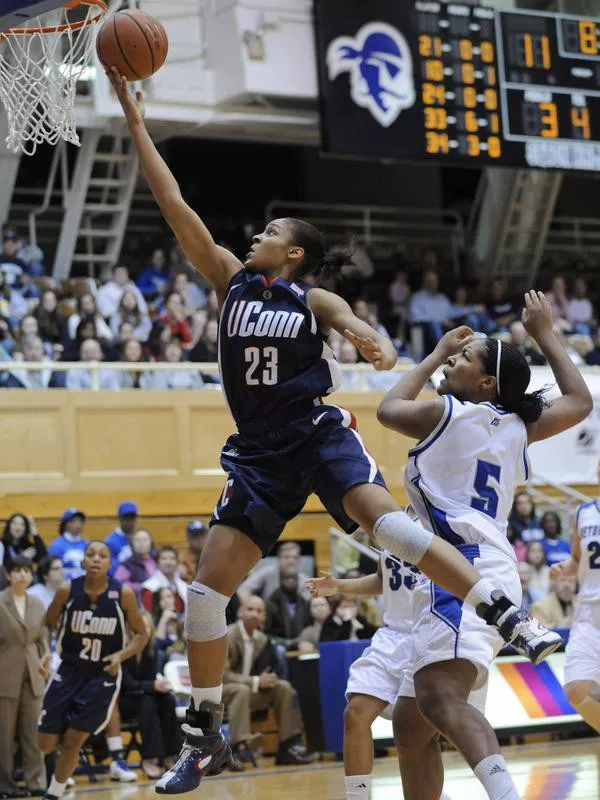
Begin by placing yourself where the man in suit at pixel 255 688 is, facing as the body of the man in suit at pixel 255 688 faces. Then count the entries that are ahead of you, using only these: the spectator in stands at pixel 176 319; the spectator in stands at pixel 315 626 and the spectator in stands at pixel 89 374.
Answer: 0

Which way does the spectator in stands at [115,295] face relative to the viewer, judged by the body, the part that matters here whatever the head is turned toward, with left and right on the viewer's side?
facing the viewer

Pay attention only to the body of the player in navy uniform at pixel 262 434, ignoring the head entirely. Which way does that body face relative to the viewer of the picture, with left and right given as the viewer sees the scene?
facing the viewer and to the left of the viewer

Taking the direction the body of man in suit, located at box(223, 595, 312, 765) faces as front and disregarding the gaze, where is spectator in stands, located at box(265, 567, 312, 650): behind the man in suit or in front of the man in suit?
behind

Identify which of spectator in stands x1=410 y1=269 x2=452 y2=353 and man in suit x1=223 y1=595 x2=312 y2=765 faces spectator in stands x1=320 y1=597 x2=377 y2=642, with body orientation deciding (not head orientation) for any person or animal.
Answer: spectator in stands x1=410 y1=269 x2=452 y2=353

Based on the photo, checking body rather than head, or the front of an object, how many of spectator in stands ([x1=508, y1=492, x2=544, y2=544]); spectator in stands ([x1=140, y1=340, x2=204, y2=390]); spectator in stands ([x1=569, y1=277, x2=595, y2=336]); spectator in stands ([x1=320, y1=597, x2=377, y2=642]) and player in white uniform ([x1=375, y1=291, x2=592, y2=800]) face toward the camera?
4

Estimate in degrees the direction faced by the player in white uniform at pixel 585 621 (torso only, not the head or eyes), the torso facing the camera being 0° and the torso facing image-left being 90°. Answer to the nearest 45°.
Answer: approximately 45°

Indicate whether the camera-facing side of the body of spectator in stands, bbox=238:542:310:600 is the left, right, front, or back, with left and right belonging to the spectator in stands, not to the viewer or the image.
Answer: front

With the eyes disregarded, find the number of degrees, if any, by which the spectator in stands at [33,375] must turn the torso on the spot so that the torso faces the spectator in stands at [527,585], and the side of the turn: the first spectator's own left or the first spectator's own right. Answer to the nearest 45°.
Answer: approximately 90° to the first spectator's own left

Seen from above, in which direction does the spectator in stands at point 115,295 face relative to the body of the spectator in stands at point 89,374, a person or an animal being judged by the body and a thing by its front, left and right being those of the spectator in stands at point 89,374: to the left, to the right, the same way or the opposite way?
the same way

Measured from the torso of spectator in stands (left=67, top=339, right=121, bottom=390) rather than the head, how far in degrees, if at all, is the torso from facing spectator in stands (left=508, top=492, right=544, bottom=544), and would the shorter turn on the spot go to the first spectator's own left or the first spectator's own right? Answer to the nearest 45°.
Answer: approximately 90° to the first spectator's own left

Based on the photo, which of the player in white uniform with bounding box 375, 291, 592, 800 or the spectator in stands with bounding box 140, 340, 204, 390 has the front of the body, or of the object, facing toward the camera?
the spectator in stands

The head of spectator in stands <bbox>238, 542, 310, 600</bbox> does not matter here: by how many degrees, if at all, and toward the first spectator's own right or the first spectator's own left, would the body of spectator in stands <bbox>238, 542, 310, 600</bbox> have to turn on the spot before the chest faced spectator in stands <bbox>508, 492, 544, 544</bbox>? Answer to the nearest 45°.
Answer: approximately 135° to the first spectator's own left

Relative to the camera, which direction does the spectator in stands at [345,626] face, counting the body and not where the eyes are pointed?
toward the camera

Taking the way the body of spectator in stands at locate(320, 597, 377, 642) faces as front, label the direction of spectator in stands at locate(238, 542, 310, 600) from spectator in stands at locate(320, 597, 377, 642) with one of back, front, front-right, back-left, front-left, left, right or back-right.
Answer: back-right

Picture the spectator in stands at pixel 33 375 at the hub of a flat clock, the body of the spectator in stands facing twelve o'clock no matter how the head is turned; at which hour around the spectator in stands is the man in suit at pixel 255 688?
The man in suit is roughly at 11 o'clock from the spectator in stands.
